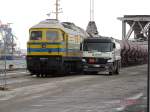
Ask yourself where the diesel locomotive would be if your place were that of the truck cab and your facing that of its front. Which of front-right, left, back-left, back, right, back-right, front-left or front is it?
front-right

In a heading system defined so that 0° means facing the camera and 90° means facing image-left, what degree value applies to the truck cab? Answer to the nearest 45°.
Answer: approximately 0°

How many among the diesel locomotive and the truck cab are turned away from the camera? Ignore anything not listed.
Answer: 0

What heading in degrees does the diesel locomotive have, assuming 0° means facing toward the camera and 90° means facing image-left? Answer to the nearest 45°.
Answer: approximately 45°
